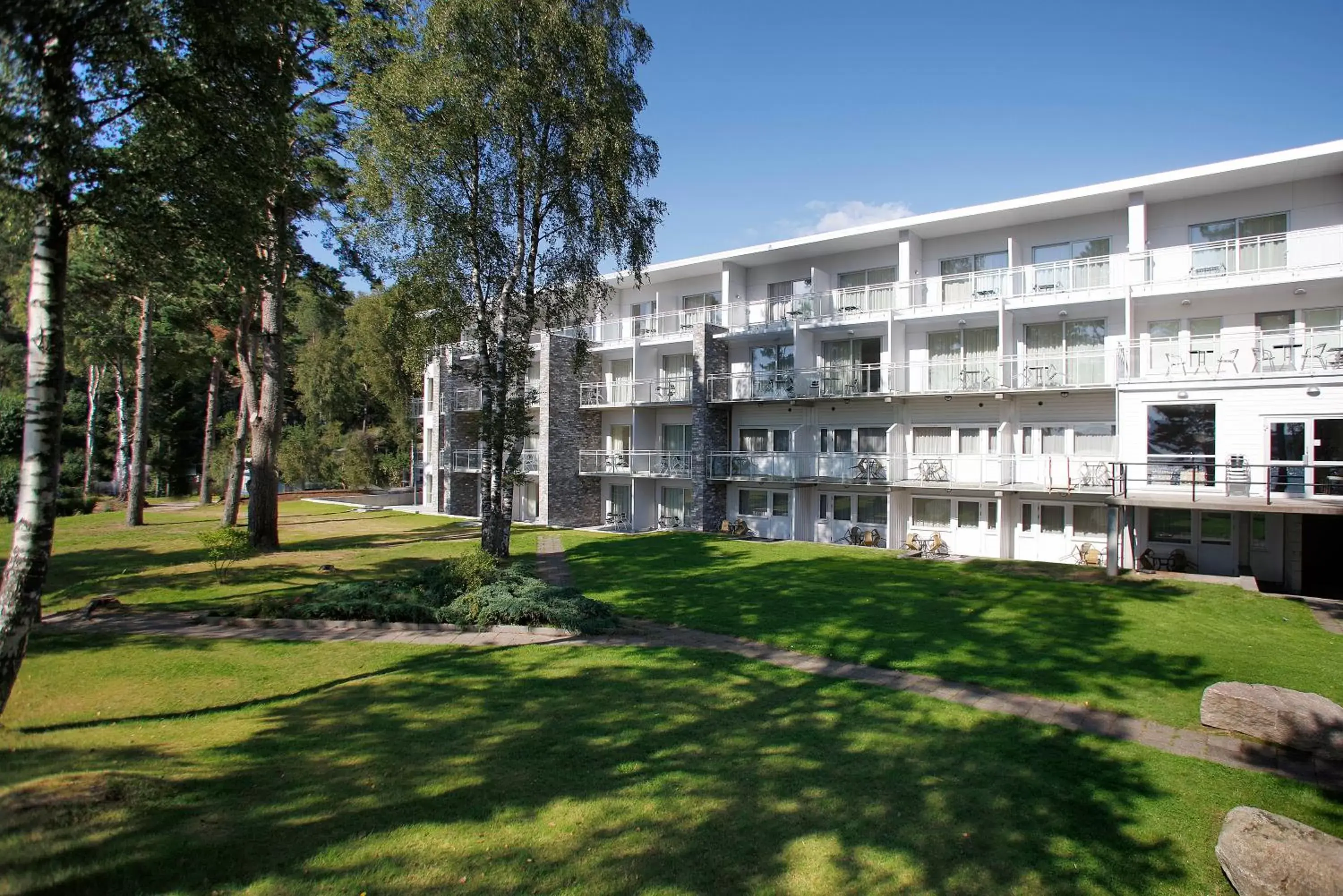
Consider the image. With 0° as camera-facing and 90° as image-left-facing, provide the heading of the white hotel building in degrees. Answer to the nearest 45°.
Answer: approximately 45°

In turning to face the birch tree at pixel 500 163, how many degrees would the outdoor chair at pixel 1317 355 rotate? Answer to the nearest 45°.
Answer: approximately 45° to its left

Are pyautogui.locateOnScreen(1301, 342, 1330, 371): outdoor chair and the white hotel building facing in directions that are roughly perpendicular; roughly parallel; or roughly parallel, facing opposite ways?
roughly perpendicular

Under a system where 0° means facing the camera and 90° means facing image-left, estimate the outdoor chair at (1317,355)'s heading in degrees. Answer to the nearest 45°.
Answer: approximately 90°

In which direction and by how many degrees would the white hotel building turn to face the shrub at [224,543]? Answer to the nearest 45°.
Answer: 0° — it already faces it
